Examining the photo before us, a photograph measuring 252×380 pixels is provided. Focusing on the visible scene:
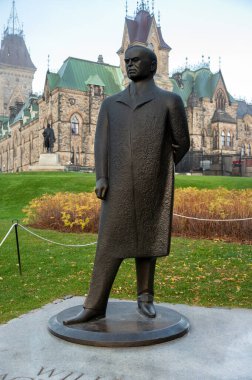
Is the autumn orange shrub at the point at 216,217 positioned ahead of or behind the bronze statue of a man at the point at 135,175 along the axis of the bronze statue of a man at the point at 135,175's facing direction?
behind

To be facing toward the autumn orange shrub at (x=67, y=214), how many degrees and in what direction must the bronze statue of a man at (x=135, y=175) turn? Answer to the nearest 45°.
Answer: approximately 135° to its right

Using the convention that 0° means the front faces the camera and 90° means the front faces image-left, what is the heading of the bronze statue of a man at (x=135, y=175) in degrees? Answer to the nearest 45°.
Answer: approximately 45°
